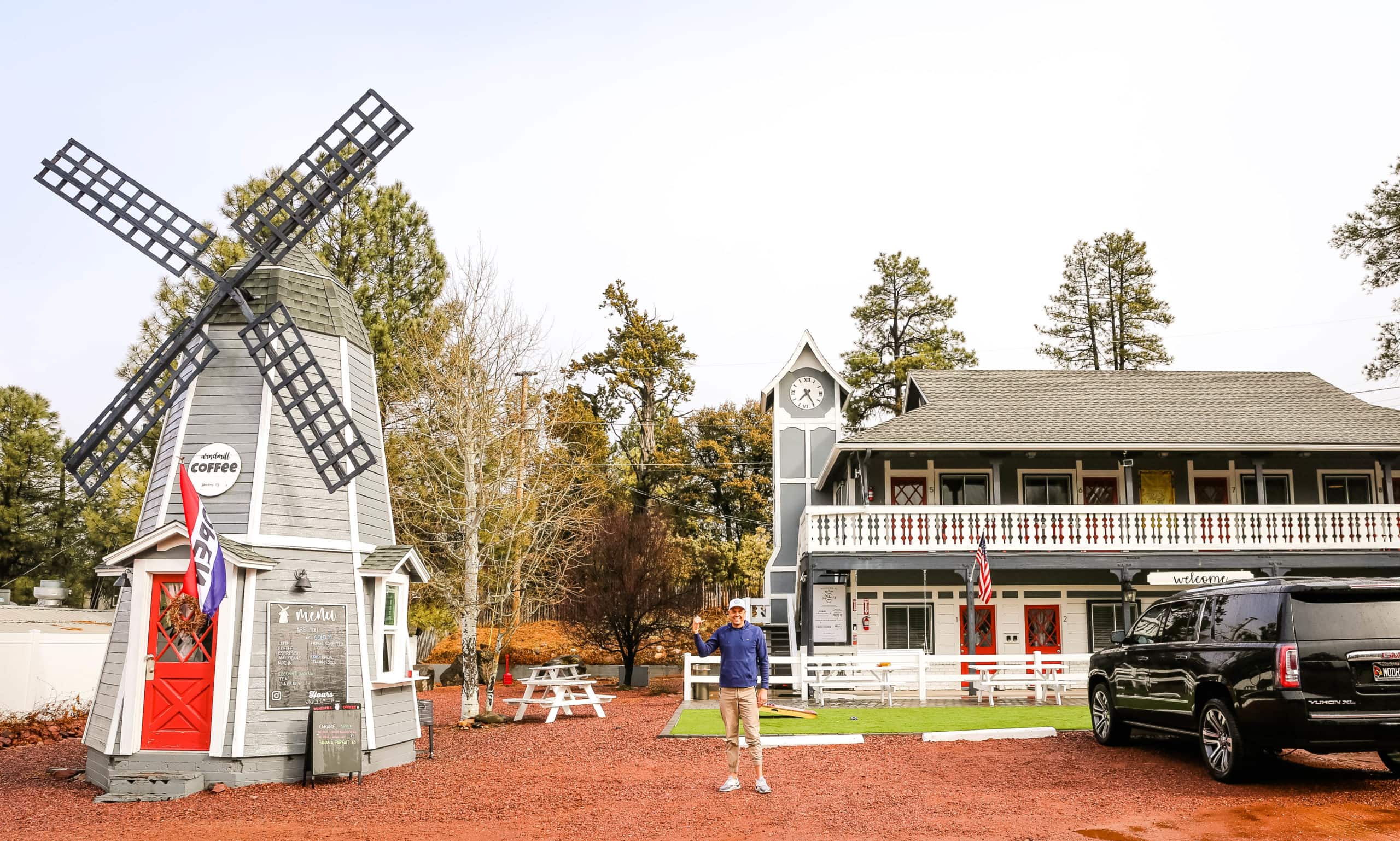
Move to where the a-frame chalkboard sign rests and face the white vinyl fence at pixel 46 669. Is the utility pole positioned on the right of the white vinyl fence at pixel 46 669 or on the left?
right

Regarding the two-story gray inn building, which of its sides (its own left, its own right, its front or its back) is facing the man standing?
front

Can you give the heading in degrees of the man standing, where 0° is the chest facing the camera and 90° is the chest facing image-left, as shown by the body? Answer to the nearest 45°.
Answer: approximately 0°

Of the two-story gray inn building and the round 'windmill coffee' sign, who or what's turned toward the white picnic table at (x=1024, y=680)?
the two-story gray inn building

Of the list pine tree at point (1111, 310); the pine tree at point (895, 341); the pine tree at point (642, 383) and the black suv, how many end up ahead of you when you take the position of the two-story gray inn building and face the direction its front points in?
1

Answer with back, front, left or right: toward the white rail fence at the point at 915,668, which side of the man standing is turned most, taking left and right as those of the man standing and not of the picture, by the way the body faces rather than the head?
back

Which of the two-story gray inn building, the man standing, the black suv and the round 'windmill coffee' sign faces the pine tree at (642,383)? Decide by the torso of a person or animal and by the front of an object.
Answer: the black suv

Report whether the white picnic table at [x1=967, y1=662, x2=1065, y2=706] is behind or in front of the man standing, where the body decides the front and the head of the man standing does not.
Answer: behind

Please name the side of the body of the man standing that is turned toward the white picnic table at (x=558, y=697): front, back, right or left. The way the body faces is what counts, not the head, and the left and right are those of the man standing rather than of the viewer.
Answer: back

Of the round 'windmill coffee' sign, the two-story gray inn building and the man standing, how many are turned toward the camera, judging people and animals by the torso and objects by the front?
3

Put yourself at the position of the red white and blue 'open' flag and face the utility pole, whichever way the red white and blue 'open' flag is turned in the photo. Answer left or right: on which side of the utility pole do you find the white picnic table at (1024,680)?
right

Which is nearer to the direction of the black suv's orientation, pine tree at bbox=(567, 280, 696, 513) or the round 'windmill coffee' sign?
the pine tree
